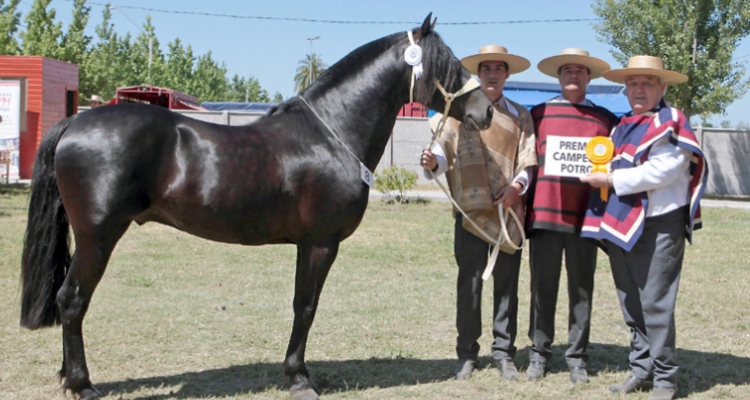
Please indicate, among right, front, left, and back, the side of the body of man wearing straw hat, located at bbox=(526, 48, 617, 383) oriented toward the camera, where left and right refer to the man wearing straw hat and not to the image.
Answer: front

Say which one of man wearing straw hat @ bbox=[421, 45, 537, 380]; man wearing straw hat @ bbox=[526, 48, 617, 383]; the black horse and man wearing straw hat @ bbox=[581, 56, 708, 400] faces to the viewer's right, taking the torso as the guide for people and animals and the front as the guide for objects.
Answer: the black horse

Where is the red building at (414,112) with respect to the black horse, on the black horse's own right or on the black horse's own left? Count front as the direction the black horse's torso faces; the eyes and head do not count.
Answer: on the black horse's own left

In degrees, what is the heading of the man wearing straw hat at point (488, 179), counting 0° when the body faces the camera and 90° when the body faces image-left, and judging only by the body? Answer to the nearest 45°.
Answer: approximately 0°

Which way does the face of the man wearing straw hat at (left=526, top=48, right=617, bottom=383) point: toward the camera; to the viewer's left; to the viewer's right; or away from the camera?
toward the camera

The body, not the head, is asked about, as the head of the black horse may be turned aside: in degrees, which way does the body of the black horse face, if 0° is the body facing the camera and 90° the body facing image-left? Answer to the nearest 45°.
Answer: approximately 270°

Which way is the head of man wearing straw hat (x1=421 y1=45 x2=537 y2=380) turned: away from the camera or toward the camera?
toward the camera

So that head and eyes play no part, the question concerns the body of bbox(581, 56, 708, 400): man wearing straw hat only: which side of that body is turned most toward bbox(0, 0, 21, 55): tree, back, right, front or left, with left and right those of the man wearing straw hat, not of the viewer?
right

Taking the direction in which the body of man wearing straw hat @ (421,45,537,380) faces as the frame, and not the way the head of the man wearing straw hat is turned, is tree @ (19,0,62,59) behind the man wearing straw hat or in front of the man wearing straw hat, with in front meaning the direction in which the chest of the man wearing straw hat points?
behind

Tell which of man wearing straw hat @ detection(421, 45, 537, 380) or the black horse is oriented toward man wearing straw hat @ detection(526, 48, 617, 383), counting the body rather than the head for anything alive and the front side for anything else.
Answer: the black horse

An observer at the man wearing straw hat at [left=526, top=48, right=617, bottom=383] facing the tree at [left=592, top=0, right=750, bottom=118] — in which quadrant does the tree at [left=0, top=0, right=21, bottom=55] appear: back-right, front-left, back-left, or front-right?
front-left

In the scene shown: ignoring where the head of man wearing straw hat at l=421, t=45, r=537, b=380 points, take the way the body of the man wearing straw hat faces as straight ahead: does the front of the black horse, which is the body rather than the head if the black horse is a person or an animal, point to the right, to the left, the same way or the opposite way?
to the left
